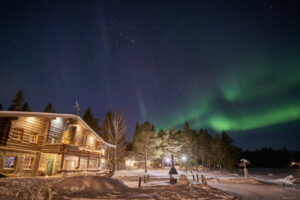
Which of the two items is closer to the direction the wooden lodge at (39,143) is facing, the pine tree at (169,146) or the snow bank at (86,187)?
the snow bank

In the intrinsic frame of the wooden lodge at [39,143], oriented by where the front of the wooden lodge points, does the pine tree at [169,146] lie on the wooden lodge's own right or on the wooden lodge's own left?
on the wooden lodge's own left

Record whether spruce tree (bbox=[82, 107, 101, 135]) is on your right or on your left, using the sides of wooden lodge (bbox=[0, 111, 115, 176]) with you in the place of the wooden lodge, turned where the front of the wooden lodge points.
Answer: on your left

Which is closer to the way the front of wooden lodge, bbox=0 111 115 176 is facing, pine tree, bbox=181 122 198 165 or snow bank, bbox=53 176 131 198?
the snow bank

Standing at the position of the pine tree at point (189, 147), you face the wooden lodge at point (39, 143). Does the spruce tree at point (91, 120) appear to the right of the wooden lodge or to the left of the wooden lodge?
right

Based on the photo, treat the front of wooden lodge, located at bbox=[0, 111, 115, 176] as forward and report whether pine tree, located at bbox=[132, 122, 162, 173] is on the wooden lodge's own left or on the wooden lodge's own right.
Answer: on the wooden lodge's own left

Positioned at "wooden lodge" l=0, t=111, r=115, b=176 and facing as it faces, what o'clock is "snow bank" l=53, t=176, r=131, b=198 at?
The snow bank is roughly at 1 o'clock from the wooden lodge.

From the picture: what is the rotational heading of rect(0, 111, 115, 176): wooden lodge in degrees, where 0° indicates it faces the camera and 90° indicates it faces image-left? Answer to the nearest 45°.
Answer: approximately 315°
